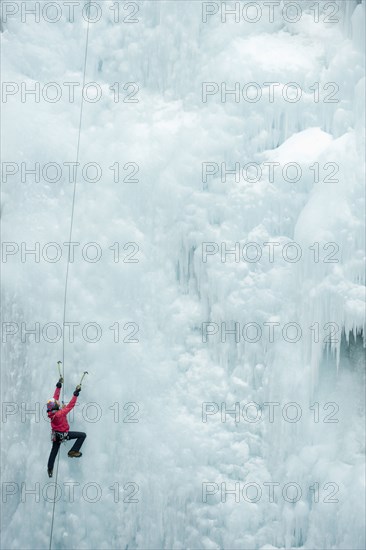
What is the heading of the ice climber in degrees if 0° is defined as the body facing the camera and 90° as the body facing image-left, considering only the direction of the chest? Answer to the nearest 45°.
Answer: approximately 225°
